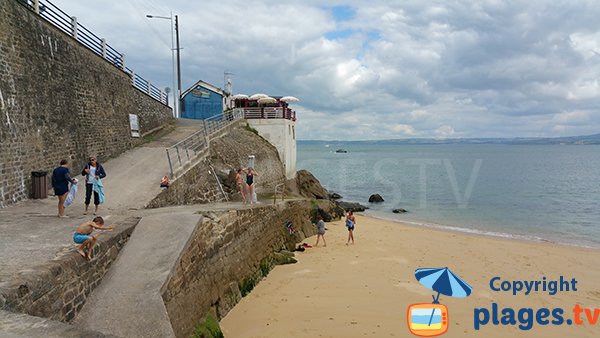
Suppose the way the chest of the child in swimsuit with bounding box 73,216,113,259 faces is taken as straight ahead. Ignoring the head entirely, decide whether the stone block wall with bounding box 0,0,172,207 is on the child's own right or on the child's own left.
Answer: on the child's own left

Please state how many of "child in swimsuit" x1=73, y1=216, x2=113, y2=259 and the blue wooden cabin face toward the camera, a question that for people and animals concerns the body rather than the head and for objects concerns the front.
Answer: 1

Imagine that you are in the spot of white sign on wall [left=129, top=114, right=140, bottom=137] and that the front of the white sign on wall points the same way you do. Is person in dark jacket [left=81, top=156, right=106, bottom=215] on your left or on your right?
on your right

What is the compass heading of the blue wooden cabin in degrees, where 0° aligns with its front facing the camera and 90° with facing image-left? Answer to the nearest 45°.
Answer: approximately 0°

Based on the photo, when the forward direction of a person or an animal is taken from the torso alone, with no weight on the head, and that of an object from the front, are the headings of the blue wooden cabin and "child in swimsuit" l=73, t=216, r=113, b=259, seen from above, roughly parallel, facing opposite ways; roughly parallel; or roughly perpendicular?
roughly perpendicular

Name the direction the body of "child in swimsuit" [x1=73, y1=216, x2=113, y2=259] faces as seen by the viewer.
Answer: to the viewer's right

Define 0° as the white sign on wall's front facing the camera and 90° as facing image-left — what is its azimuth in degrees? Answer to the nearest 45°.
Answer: approximately 315°

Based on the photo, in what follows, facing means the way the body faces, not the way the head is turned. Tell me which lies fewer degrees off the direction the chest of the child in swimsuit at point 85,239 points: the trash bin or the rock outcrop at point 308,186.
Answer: the rock outcrop

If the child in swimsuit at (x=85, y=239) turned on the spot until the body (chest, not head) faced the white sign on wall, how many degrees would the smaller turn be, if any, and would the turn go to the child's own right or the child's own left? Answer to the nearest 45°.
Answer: approximately 90° to the child's own left

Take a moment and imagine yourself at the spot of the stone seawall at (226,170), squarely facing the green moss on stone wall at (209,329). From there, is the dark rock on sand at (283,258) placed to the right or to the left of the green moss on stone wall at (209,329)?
left

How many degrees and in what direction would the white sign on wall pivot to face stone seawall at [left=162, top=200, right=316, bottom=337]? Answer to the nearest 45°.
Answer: approximately 45° to its right

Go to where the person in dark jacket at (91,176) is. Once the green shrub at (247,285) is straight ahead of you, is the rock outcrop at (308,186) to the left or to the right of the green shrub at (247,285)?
left
